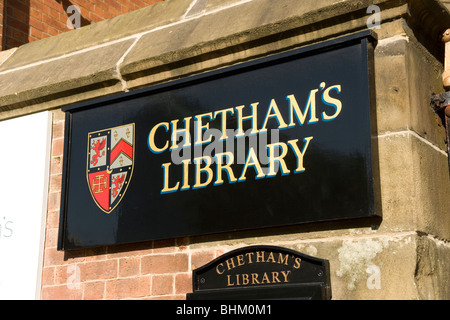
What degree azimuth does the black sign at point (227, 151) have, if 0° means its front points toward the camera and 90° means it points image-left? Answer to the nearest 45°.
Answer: approximately 45°
